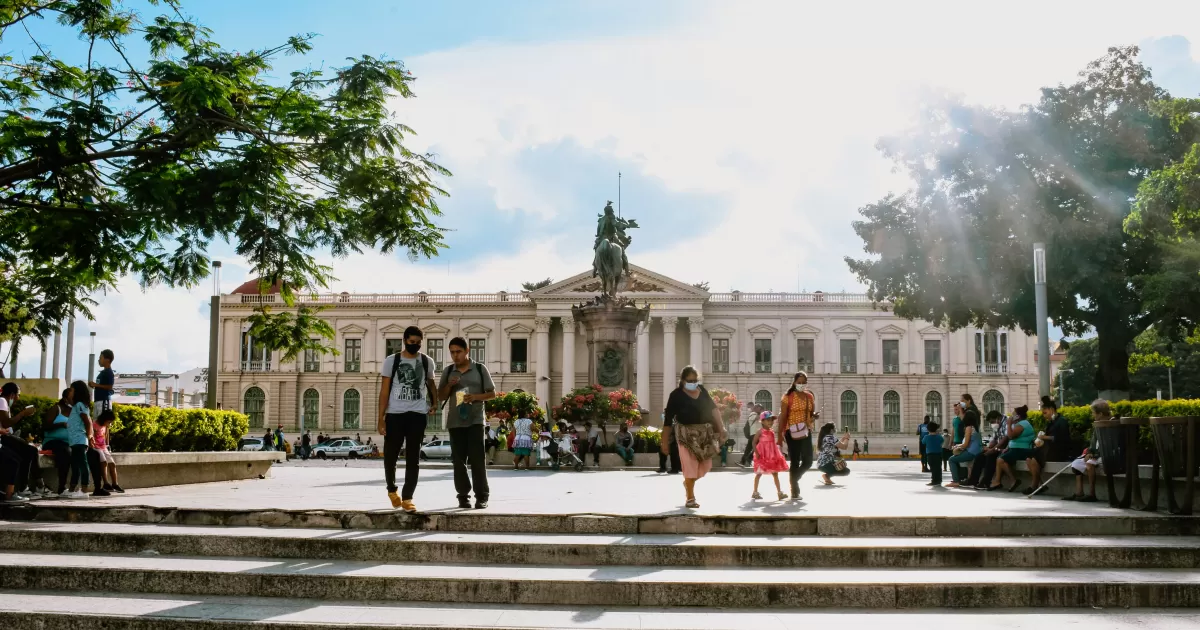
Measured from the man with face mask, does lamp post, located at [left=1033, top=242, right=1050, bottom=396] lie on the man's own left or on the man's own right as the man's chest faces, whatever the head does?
on the man's own left

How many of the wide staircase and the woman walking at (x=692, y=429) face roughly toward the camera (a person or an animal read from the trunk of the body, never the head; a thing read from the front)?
2

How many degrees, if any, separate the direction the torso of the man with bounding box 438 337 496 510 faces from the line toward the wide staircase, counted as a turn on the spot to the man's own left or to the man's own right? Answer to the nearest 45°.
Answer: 0° — they already face it

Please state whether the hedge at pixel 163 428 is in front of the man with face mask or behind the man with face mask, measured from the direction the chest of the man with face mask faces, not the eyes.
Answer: behind

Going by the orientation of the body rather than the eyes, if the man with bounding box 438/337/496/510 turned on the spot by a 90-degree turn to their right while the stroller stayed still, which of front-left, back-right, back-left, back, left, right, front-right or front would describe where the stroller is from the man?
right

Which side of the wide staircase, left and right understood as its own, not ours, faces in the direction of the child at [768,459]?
back

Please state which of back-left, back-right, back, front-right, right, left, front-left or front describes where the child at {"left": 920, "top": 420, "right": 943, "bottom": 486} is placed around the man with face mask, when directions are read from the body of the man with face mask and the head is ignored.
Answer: back-left

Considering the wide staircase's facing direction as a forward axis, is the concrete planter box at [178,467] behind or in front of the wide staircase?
behind

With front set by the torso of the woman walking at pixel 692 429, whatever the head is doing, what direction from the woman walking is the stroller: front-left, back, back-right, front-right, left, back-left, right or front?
back
